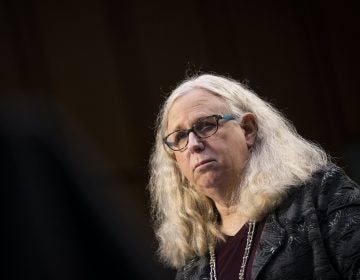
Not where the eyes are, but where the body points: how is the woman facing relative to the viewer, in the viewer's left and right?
facing the viewer and to the left of the viewer

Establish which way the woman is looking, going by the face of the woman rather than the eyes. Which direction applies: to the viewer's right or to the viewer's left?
to the viewer's left
